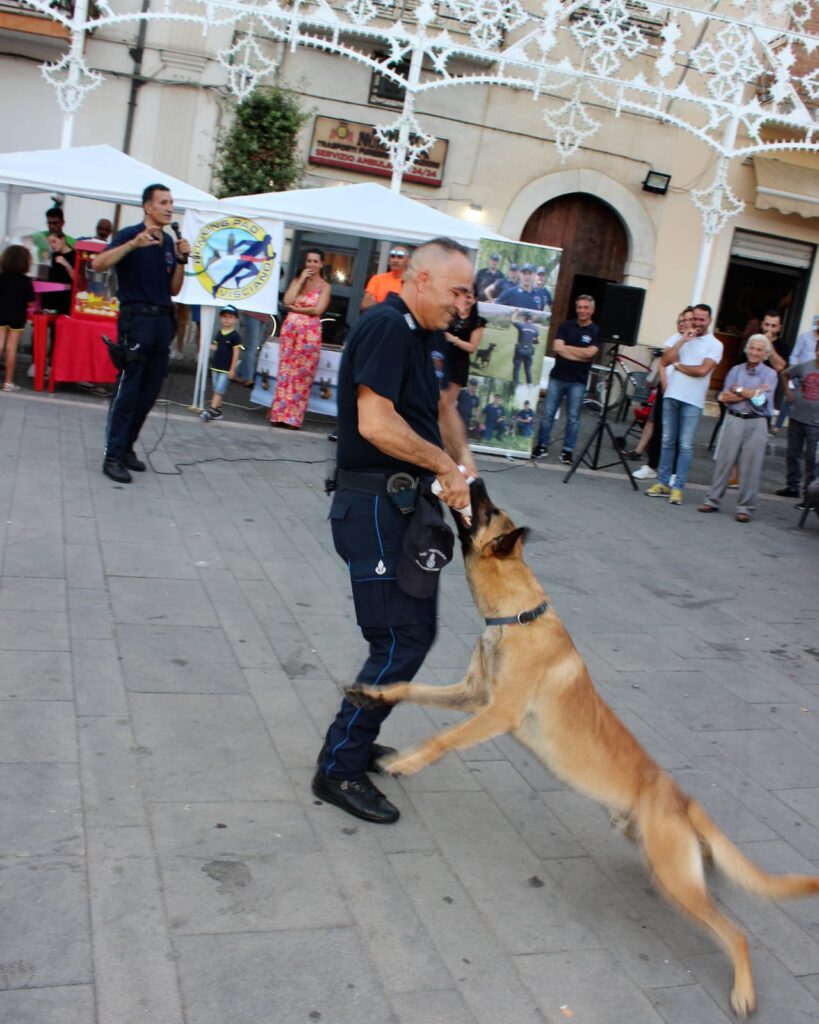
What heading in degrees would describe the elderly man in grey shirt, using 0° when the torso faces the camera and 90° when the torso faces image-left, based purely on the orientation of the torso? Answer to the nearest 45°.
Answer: approximately 45°

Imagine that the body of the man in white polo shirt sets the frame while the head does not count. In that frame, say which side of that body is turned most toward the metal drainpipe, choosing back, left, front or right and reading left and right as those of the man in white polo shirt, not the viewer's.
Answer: right

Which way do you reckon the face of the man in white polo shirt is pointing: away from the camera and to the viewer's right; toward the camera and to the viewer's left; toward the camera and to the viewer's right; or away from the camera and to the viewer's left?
toward the camera and to the viewer's left

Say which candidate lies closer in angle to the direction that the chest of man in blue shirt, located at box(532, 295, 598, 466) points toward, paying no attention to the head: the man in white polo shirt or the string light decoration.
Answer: the man in white polo shirt

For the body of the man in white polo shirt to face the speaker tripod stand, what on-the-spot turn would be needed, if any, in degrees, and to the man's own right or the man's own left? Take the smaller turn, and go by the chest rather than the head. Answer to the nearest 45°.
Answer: approximately 90° to the man's own right

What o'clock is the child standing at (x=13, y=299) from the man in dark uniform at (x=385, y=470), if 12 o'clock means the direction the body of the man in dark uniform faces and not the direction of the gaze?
The child standing is roughly at 8 o'clock from the man in dark uniform.

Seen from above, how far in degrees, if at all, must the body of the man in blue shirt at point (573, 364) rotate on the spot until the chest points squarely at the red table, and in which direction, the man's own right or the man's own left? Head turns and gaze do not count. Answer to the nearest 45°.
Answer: approximately 90° to the man's own right

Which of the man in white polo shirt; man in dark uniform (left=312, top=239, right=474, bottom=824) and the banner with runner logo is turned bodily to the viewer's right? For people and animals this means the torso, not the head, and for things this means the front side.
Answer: the man in dark uniform

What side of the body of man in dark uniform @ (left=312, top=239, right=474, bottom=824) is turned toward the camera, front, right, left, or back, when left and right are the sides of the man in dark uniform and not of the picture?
right
